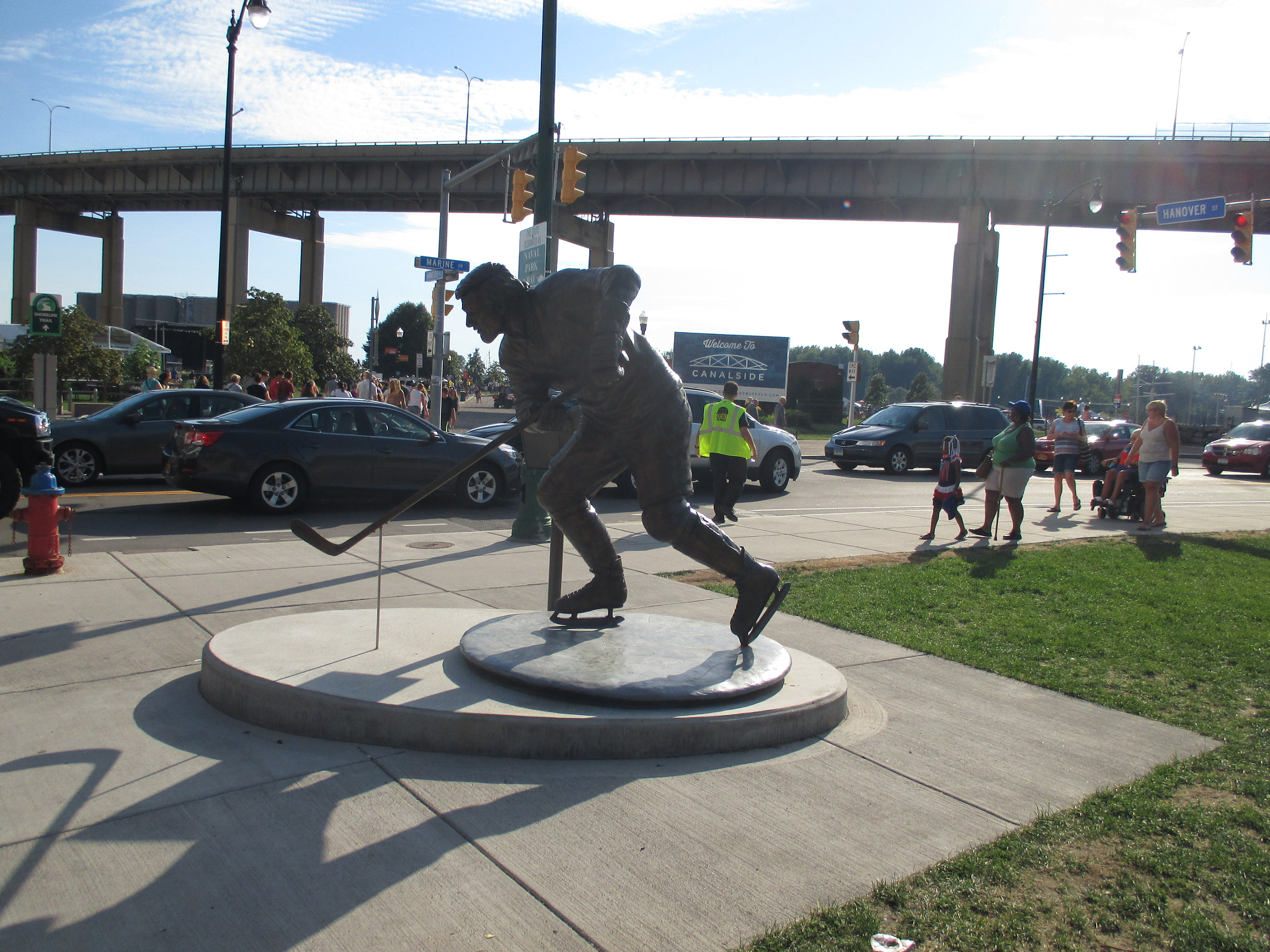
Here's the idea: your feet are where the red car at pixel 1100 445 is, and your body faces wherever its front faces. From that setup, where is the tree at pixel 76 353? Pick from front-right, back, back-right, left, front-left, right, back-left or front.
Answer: front-right

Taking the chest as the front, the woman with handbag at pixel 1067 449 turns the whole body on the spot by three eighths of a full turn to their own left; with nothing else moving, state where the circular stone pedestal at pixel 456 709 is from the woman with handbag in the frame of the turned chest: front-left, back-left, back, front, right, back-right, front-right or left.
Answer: back-right

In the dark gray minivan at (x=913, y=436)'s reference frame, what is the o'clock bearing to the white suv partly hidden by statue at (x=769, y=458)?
The white suv partly hidden by statue is roughly at 11 o'clock from the dark gray minivan.

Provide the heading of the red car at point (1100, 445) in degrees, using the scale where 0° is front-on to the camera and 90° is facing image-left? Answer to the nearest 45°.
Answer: approximately 45°

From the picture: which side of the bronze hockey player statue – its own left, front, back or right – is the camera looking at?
left

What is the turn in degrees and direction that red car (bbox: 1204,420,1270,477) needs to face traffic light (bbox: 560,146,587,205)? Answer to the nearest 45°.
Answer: approximately 45° to its left

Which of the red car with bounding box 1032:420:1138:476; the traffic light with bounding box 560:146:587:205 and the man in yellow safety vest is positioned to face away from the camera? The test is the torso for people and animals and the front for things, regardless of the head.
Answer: the man in yellow safety vest

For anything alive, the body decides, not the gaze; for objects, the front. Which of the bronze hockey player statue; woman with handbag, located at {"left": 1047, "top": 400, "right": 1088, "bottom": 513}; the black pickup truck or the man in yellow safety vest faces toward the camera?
the woman with handbag

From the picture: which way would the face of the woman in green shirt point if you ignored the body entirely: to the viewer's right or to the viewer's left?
to the viewer's left

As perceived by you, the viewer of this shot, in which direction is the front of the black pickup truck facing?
facing to the right of the viewer

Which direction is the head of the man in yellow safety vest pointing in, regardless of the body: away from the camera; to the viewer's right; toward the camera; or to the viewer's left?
away from the camera

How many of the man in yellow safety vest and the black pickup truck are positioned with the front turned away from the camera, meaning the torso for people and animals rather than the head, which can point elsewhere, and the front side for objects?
1

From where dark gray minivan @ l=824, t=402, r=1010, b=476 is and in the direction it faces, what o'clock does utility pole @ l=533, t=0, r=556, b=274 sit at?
The utility pole is roughly at 11 o'clock from the dark gray minivan.

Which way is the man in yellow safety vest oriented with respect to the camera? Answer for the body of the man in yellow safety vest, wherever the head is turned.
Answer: away from the camera

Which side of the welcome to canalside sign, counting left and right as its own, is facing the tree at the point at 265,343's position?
right

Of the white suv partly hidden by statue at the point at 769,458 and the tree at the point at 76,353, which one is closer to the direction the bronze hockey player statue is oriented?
the tree

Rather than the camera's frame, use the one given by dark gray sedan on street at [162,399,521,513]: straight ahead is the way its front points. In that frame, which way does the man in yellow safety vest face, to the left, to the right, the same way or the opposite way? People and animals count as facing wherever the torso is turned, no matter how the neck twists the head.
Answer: to the left

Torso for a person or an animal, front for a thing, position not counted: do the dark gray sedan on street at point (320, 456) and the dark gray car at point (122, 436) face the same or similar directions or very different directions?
very different directions

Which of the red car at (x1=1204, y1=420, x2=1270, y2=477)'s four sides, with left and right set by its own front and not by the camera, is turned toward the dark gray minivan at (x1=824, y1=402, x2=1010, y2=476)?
front
